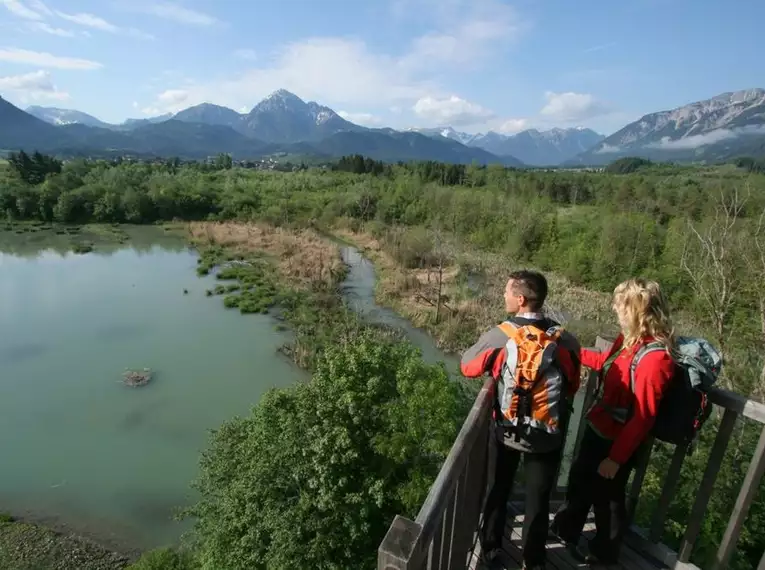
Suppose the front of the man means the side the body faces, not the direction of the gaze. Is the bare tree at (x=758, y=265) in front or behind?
in front

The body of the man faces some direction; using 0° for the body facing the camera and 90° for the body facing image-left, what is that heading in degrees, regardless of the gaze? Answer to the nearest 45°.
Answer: approximately 180°

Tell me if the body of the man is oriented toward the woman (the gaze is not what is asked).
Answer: no

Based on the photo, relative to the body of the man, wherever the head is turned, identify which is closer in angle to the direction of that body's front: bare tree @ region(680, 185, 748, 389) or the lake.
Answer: the lake

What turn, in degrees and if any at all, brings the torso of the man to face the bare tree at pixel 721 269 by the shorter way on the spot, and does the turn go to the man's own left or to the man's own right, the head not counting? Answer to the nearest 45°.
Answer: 0° — they already face it

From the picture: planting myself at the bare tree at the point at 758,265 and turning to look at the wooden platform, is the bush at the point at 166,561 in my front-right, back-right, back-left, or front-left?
front-right

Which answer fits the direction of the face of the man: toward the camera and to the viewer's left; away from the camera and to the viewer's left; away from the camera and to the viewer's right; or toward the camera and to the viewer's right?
away from the camera and to the viewer's left

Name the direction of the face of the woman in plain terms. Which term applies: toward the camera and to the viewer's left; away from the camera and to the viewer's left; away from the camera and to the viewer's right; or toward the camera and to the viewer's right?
away from the camera and to the viewer's left

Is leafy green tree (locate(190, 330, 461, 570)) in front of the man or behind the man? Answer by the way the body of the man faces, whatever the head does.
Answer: in front

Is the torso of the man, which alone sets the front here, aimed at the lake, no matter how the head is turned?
no
